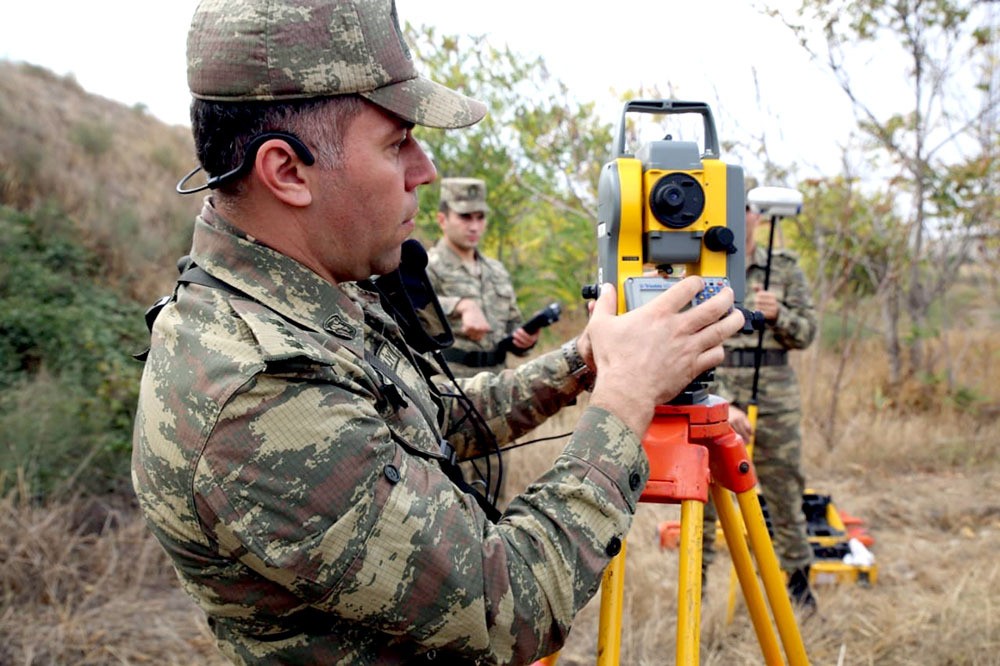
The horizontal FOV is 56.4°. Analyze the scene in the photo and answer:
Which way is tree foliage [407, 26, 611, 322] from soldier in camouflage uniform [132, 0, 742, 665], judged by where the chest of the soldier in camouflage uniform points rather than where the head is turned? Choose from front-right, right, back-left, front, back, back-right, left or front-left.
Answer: left

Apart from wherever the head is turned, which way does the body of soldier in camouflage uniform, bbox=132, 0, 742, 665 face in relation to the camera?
to the viewer's right

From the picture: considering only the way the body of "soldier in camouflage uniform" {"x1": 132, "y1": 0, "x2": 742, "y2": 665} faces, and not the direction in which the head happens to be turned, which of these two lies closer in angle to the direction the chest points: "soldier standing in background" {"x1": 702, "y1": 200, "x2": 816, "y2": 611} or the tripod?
the tripod

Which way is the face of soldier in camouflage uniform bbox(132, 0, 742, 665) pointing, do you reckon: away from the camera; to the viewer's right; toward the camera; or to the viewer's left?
to the viewer's right

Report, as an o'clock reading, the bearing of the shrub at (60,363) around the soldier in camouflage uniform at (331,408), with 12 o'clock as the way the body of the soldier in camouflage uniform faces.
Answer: The shrub is roughly at 8 o'clock from the soldier in camouflage uniform.

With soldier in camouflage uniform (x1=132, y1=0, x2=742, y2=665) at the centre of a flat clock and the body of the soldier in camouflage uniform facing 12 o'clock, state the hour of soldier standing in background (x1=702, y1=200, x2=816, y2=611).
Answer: The soldier standing in background is roughly at 10 o'clock from the soldier in camouflage uniform.

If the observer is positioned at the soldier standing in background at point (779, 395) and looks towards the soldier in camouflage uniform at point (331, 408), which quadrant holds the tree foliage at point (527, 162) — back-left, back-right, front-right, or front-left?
back-right

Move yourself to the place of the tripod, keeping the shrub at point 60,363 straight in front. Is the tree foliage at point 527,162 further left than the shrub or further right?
right

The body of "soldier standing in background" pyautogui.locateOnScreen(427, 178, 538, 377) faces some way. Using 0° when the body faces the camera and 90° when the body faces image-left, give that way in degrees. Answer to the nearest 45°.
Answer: approximately 315°

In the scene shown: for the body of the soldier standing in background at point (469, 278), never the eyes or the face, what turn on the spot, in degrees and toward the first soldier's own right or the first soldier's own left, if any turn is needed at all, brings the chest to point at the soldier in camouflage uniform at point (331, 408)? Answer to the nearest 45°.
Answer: approximately 45° to the first soldier's own right

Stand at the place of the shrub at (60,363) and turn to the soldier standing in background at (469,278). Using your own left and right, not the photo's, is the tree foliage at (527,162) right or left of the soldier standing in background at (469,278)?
left

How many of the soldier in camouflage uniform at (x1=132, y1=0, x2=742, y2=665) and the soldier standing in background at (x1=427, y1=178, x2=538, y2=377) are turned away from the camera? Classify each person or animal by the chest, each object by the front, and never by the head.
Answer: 0
